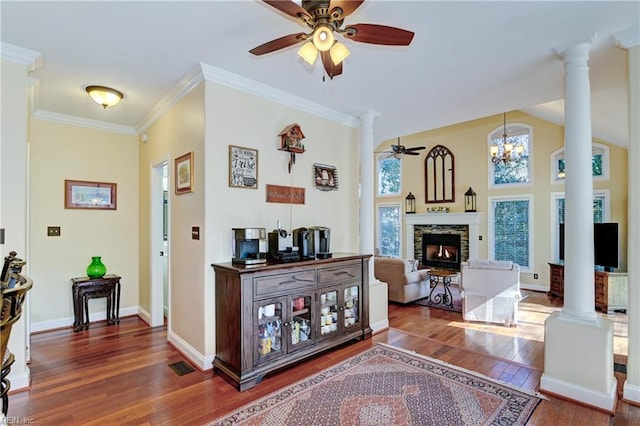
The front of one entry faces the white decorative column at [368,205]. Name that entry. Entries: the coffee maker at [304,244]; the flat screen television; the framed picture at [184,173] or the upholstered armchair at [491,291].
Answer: the flat screen television

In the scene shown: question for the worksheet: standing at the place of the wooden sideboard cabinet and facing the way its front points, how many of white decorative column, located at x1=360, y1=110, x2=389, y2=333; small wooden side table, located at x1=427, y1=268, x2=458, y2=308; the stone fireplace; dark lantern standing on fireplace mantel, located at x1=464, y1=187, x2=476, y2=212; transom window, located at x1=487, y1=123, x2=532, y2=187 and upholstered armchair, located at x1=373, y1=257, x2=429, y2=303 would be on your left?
6

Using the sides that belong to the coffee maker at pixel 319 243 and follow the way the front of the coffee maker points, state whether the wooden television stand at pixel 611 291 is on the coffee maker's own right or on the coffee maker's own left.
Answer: on the coffee maker's own left

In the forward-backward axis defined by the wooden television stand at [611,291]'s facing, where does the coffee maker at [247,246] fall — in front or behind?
in front

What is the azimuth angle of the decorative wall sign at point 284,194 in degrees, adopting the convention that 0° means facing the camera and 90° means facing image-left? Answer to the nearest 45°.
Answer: approximately 315°

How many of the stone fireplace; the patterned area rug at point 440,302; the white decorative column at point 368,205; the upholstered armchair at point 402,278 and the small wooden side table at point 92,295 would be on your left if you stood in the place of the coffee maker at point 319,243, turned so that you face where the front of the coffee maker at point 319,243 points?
4

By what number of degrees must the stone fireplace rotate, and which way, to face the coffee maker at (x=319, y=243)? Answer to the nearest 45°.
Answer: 0° — it already faces it

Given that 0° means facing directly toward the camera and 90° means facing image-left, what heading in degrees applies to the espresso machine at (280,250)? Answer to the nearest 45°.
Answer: approximately 315°

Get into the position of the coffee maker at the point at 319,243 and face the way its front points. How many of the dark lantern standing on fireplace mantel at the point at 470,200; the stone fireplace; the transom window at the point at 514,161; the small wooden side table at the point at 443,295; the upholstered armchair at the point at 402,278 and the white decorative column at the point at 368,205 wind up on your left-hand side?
6

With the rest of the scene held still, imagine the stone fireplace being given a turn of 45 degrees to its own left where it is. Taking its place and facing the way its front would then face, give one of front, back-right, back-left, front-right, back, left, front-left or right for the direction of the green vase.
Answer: right

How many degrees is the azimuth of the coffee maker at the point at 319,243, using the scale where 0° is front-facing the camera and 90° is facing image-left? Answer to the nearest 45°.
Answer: approximately 315°

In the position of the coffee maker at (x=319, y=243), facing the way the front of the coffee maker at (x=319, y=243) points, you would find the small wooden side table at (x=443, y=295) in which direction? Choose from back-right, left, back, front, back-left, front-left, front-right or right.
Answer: left

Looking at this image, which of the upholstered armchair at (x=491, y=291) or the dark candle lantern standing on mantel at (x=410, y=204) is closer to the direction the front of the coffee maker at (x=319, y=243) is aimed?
the upholstered armchair

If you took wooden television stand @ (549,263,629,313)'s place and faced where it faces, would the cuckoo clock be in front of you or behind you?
in front
